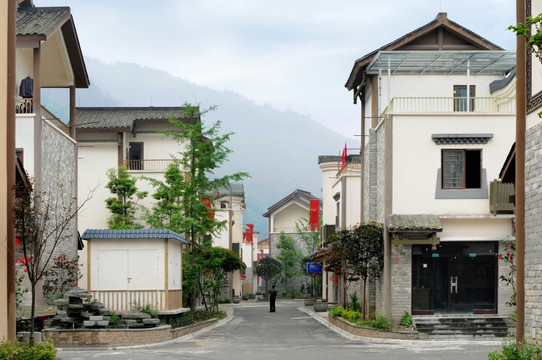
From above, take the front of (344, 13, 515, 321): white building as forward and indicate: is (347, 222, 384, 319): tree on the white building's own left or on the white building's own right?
on the white building's own right

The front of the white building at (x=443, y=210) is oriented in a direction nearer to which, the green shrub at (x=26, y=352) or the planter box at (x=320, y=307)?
the green shrub

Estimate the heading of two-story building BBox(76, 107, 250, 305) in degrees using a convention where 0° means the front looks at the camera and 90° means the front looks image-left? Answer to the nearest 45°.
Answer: approximately 0°

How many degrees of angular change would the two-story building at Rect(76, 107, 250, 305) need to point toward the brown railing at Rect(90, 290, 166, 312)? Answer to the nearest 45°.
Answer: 0° — it already faces it

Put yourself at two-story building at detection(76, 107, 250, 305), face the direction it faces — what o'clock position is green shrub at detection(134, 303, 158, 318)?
The green shrub is roughly at 12 o'clock from the two-story building.

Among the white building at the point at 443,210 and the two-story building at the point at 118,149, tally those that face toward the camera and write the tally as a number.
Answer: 2

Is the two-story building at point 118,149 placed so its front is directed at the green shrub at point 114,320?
yes

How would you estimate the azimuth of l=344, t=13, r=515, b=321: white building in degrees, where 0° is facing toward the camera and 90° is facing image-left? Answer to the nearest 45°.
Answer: approximately 0°

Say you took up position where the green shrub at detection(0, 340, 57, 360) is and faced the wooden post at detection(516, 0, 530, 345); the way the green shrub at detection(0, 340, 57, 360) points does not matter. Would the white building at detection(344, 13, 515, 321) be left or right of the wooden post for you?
left
